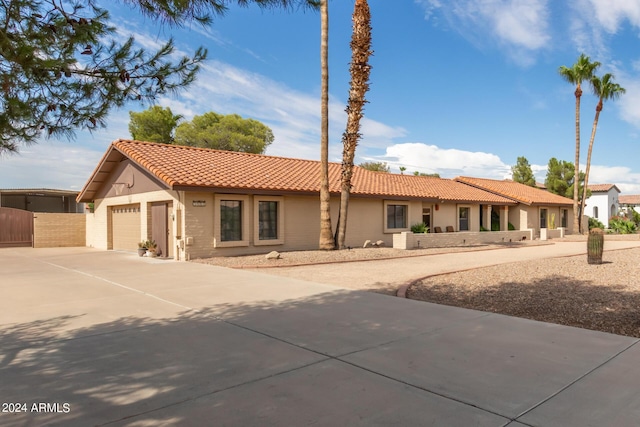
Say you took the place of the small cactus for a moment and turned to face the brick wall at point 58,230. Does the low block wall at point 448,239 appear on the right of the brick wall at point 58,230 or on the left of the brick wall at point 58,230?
right

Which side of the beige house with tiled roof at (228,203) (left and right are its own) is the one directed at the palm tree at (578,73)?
left

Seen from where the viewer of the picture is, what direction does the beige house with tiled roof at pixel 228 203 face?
facing the viewer and to the right of the viewer

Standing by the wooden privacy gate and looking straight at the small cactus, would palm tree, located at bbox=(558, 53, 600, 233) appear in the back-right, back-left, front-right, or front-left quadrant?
front-left

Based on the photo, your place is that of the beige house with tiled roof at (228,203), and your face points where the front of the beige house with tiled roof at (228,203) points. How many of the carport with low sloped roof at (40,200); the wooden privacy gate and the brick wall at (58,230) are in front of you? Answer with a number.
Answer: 0
